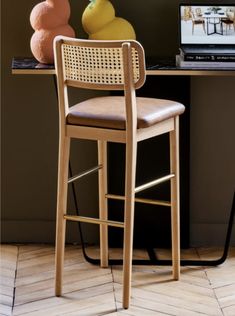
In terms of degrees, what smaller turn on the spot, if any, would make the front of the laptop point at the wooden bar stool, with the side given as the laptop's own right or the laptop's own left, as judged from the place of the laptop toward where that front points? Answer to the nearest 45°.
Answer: approximately 45° to the laptop's own right

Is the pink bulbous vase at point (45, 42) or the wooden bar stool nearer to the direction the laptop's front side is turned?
the wooden bar stool

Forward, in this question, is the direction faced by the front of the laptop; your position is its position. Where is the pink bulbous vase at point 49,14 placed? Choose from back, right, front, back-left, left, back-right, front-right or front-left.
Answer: right

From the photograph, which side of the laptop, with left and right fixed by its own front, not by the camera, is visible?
front

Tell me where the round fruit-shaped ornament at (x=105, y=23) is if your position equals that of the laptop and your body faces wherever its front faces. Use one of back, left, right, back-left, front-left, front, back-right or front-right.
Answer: right

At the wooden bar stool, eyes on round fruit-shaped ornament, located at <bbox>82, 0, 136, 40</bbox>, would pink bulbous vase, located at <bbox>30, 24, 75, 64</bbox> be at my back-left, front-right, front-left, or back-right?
front-left

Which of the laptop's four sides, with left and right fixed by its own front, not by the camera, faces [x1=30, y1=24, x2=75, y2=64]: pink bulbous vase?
right
